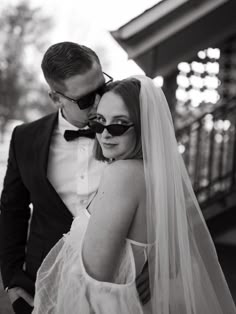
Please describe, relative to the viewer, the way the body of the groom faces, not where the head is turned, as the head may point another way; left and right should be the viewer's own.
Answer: facing the viewer and to the right of the viewer

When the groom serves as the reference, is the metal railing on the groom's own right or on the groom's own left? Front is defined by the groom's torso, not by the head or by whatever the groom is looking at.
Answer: on the groom's own left

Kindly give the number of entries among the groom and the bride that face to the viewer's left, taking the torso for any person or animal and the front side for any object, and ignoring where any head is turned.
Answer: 1

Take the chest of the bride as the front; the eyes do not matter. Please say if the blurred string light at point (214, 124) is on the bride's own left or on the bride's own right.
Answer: on the bride's own right

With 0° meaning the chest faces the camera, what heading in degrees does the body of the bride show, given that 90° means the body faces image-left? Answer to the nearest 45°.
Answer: approximately 90°

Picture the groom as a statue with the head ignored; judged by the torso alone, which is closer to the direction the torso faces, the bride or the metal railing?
the bride

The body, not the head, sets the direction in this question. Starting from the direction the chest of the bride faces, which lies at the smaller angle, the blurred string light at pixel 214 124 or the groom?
the groom

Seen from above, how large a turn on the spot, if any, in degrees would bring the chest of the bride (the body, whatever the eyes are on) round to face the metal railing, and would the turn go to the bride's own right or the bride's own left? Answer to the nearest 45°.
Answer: approximately 90° to the bride's own right

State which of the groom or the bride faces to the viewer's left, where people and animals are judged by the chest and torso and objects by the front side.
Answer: the bride
